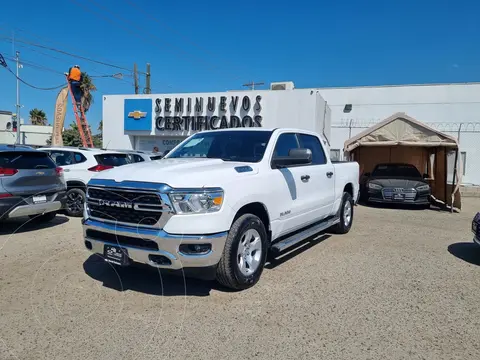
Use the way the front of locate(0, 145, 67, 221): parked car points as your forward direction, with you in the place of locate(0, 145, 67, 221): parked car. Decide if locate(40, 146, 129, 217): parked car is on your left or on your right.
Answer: on your right

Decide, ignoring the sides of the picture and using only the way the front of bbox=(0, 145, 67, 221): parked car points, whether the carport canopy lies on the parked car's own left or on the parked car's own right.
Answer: on the parked car's own right

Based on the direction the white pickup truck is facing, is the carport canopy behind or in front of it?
behind

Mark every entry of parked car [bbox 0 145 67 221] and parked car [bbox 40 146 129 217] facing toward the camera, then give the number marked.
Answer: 0

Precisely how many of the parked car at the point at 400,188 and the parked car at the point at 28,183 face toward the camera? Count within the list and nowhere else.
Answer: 1

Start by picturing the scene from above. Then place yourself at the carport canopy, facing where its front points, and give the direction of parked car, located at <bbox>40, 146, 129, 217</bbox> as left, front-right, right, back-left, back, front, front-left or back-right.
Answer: front-right

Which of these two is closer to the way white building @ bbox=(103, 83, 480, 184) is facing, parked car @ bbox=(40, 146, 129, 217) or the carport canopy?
the parked car

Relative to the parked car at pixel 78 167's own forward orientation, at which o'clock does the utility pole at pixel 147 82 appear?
The utility pole is roughly at 2 o'clock from the parked car.

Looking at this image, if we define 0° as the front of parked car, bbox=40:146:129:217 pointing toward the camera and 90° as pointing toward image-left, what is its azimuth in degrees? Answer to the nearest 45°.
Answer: approximately 135°

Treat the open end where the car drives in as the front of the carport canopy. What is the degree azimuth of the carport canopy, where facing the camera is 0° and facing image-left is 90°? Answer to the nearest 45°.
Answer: approximately 0°
